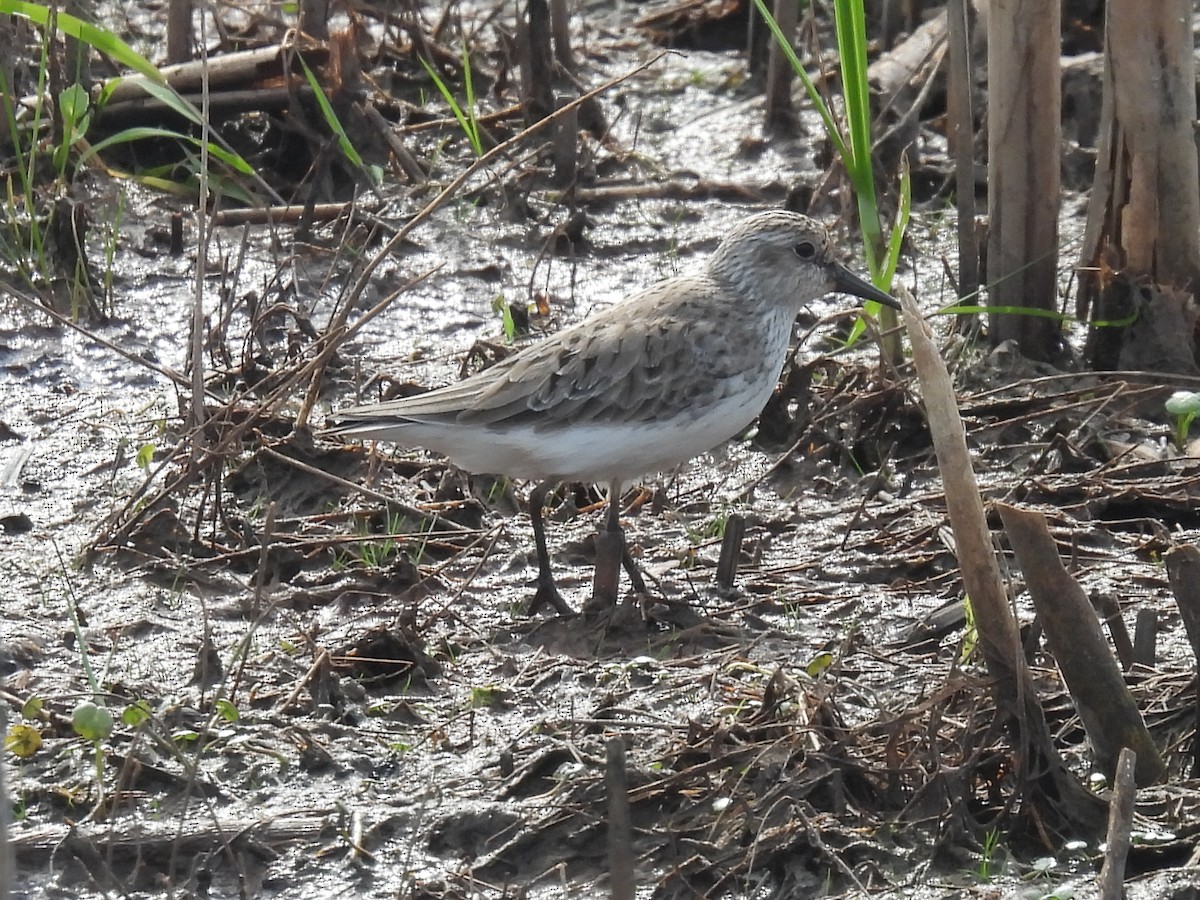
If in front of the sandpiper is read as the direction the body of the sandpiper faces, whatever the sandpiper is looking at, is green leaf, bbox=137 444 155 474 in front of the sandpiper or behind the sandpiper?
behind

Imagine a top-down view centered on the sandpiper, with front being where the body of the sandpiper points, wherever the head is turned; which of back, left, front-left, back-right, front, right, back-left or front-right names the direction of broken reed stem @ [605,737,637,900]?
right

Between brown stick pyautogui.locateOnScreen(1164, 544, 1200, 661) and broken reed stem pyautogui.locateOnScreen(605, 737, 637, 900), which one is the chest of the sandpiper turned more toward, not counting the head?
the brown stick

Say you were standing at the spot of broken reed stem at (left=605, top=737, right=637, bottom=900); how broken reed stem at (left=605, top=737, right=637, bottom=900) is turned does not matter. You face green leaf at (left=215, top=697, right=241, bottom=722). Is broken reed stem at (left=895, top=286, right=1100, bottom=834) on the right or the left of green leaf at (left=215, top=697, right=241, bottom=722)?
right

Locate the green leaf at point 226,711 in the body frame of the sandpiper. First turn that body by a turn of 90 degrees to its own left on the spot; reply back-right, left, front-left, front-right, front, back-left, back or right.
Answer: back-left

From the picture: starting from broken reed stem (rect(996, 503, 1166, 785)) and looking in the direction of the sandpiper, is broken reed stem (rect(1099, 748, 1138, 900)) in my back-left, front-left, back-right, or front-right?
back-left

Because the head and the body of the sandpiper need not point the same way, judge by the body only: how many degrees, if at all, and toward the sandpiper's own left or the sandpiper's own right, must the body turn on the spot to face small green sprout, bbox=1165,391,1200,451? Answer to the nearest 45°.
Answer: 0° — it already faces it

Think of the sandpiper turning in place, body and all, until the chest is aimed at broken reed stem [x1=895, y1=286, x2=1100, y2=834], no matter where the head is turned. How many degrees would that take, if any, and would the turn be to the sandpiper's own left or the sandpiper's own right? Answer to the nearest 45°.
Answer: approximately 45° to the sandpiper's own right

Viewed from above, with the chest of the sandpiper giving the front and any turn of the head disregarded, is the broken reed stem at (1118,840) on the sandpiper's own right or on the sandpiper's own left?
on the sandpiper's own right

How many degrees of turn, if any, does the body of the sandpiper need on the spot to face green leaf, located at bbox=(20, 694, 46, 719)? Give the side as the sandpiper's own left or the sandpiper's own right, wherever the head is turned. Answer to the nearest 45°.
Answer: approximately 135° to the sandpiper's own right

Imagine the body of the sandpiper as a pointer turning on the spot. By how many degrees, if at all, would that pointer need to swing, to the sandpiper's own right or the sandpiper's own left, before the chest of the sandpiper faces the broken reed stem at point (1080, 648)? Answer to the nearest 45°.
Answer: approximately 45° to the sandpiper's own right

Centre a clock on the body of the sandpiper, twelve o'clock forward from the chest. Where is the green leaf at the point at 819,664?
The green leaf is roughly at 2 o'clock from the sandpiper.

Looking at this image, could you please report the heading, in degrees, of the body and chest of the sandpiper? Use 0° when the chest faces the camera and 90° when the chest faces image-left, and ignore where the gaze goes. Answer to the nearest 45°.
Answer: approximately 270°
